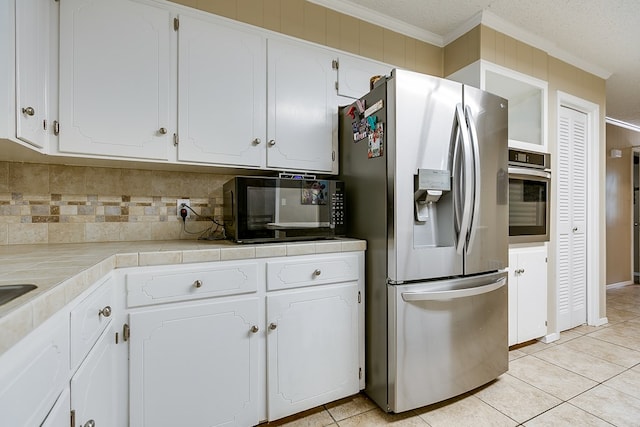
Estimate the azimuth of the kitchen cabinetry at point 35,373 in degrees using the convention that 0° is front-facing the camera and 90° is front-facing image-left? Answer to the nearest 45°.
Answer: approximately 315°

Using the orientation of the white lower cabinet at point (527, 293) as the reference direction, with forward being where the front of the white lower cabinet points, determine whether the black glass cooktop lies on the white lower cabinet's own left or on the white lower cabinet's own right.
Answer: on the white lower cabinet's own right

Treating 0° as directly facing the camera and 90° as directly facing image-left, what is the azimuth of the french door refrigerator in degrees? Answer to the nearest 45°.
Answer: approximately 315°

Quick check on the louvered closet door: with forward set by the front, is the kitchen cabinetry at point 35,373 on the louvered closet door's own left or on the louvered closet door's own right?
on the louvered closet door's own right

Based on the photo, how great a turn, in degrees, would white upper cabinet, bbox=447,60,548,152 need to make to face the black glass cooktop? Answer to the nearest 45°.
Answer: approximately 90° to its right

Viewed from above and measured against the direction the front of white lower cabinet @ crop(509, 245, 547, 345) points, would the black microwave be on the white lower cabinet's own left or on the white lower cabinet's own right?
on the white lower cabinet's own right

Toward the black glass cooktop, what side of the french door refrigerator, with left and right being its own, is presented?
right

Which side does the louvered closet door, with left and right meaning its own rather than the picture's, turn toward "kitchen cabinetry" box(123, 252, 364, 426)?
right

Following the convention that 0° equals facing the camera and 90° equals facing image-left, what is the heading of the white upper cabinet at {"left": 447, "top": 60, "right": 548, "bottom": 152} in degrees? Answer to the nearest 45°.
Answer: approximately 315°

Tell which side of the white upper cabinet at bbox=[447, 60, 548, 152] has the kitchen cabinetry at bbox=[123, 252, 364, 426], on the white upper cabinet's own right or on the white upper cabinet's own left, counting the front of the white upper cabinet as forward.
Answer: on the white upper cabinet's own right

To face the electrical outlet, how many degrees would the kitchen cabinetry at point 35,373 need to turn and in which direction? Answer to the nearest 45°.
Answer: approximately 90° to its left
